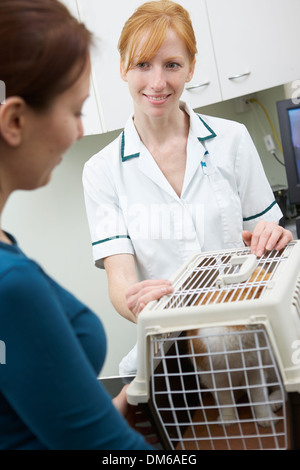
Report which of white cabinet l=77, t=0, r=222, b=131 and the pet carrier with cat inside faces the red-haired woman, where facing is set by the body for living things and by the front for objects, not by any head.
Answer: the white cabinet

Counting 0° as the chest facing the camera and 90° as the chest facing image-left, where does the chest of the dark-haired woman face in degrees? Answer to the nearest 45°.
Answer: approximately 270°

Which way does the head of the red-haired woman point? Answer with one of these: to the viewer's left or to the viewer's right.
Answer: to the viewer's left

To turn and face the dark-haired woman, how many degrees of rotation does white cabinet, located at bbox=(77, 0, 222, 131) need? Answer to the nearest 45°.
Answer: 0° — it already faces them

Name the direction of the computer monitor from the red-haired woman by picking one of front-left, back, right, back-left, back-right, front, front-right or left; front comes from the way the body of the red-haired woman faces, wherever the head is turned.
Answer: back-left

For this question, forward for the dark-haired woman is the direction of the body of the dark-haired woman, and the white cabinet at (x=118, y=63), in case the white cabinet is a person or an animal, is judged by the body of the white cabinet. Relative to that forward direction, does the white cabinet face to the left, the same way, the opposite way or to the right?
to the right
